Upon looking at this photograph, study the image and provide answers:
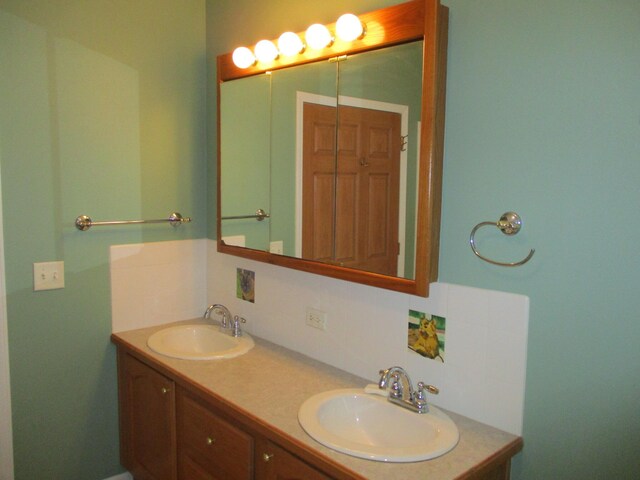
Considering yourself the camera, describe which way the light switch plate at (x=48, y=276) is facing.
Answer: facing the viewer

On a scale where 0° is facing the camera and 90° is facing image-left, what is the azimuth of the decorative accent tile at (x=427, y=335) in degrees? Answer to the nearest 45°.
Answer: approximately 45°

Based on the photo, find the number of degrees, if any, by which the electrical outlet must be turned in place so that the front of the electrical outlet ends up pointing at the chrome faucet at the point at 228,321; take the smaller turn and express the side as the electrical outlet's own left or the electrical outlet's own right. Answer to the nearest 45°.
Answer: approximately 90° to the electrical outlet's own right

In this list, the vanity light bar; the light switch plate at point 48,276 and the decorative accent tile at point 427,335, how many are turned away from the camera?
0

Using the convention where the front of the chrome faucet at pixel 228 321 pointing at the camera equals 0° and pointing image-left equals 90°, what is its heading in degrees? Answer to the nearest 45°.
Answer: approximately 45°

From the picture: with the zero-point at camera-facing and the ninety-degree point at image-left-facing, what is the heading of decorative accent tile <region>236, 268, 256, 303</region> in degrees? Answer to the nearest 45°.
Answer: approximately 45°

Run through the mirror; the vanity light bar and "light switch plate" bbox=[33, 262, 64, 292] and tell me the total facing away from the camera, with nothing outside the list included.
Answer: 0

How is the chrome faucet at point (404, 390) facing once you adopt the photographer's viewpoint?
facing the viewer and to the left of the viewer

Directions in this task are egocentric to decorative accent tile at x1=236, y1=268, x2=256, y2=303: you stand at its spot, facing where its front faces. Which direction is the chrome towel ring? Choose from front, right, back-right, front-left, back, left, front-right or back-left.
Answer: left

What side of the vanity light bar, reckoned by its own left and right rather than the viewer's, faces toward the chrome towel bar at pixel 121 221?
right

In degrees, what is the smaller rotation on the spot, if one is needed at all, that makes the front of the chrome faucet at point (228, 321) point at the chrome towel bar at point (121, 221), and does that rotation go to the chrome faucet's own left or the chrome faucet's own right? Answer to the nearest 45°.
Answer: approximately 45° to the chrome faucet's own right

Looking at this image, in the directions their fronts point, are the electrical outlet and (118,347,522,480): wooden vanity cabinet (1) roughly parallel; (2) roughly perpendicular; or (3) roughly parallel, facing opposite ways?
roughly parallel

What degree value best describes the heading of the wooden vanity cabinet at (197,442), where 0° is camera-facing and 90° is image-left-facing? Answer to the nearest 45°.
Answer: approximately 45°

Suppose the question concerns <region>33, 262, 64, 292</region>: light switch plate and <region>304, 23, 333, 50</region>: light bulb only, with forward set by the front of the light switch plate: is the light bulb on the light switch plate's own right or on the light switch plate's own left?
on the light switch plate's own left

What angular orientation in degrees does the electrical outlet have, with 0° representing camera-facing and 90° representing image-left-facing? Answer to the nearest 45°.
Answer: approximately 45°
